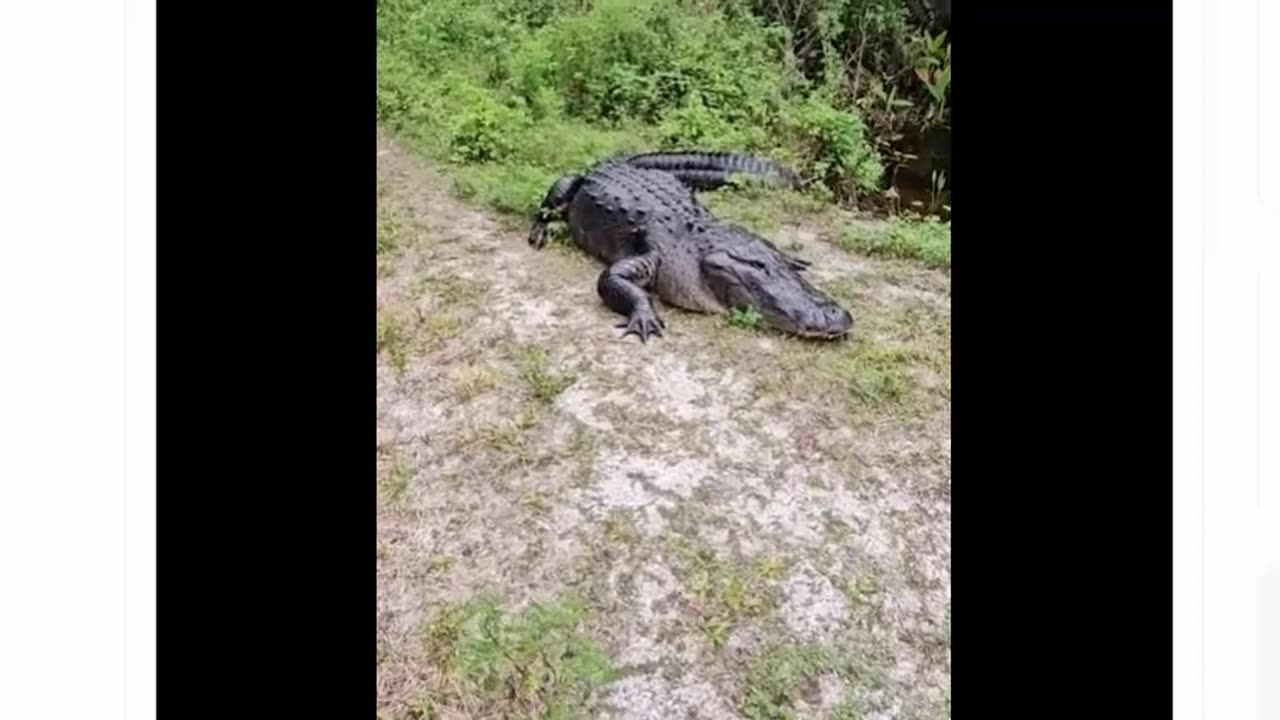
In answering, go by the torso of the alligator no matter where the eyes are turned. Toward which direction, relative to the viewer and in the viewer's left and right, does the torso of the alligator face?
facing the viewer and to the right of the viewer
